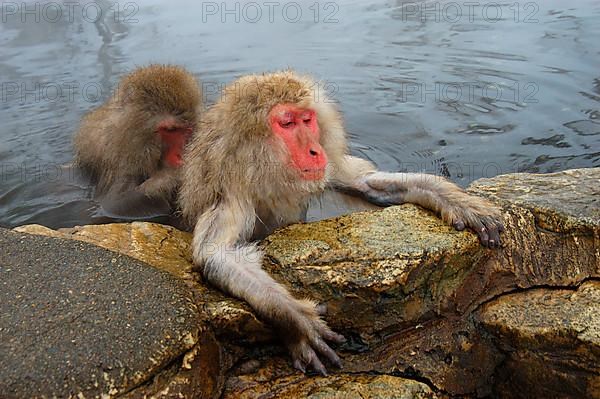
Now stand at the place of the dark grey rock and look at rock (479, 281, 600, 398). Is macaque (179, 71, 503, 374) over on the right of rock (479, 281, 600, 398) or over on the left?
left

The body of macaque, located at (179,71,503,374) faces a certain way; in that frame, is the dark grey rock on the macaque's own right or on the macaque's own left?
on the macaque's own right

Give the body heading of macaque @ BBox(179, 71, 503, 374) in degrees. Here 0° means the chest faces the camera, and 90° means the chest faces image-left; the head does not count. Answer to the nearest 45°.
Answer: approximately 315°

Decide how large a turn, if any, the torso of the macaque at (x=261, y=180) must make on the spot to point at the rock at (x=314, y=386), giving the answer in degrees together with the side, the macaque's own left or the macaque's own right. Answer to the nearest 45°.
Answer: approximately 45° to the macaque's own right

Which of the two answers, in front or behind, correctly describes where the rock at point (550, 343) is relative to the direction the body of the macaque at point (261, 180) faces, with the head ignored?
in front
